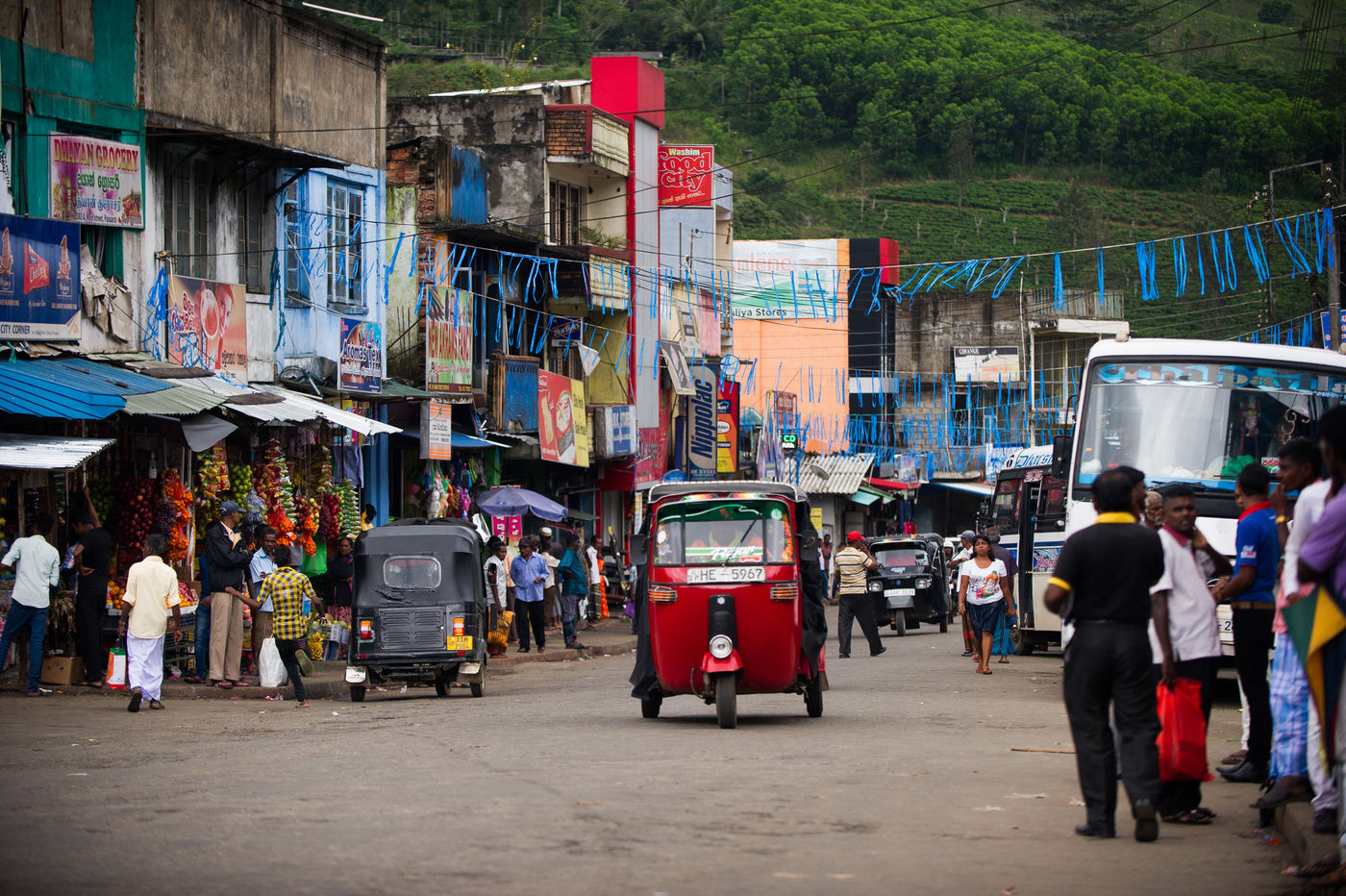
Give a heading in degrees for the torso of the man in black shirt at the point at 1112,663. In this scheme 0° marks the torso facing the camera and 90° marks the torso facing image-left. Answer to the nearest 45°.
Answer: approximately 180°

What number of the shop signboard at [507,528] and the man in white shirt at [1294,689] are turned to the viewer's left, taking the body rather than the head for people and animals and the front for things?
1

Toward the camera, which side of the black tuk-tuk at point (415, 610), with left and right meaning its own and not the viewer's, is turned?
back

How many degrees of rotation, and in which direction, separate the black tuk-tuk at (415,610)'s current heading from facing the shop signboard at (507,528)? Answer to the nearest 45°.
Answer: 0° — it already faces it

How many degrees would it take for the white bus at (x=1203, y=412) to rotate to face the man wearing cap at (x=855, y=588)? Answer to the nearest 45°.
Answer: approximately 135° to its right
